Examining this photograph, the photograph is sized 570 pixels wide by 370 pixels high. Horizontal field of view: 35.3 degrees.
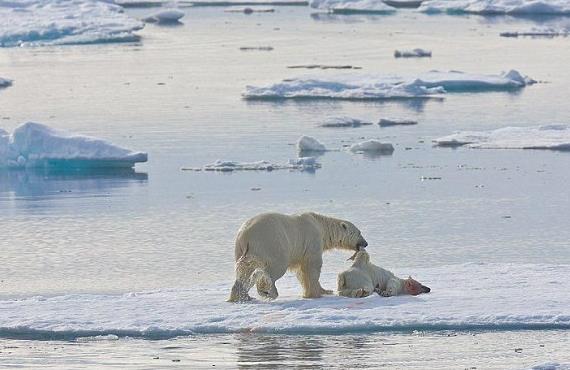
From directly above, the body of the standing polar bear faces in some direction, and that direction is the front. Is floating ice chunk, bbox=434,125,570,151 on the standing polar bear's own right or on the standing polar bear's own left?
on the standing polar bear's own left

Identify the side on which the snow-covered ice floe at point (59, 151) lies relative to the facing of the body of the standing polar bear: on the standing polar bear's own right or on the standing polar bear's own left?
on the standing polar bear's own left

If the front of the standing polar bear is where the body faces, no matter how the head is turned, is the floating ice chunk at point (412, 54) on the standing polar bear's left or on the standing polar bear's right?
on the standing polar bear's left

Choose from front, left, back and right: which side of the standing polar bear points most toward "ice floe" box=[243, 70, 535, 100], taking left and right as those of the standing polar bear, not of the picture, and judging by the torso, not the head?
left

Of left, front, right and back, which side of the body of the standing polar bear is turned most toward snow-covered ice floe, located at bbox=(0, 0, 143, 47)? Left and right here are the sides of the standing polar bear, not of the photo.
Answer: left

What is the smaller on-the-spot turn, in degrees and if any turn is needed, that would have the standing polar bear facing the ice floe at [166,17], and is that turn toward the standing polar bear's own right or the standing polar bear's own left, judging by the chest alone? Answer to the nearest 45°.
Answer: approximately 90° to the standing polar bear's own left

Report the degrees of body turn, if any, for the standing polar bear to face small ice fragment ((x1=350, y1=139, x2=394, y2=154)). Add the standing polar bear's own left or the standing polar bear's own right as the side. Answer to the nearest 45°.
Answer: approximately 90° to the standing polar bear's own left

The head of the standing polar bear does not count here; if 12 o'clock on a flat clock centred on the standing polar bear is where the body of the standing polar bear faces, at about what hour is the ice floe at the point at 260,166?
The ice floe is roughly at 9 o'clock from the standing polar bear.

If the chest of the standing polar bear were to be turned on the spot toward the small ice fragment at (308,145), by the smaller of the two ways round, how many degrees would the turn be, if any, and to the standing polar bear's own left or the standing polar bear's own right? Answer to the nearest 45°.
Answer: approximately 90° to the standing polar bear's own left

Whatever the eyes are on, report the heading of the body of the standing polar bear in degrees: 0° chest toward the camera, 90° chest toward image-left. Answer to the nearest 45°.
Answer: approximately 270°
